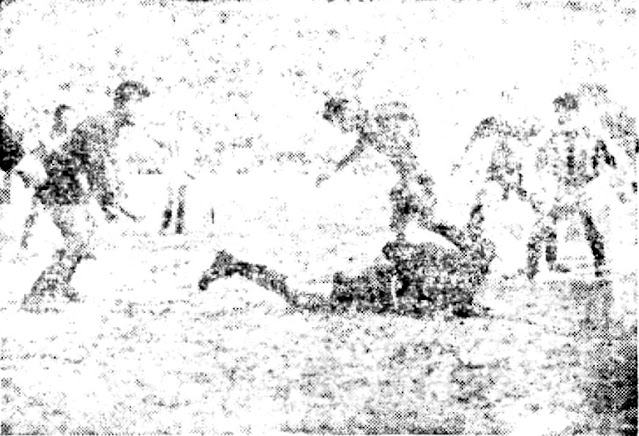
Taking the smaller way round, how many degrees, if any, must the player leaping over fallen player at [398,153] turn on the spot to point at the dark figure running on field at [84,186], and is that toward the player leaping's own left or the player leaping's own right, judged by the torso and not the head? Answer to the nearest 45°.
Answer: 0° — they already face them

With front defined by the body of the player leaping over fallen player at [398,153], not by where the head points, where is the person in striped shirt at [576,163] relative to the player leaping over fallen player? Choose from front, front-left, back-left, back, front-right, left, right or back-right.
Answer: back

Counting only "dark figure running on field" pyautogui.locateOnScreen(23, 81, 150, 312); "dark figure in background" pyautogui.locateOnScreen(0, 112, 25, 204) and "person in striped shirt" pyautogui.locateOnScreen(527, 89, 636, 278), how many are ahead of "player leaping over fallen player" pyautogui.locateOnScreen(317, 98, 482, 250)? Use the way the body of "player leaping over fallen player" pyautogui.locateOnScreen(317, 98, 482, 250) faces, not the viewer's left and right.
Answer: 2

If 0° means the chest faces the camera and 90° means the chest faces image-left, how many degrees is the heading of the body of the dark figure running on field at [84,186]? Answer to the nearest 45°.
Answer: approximately 270°

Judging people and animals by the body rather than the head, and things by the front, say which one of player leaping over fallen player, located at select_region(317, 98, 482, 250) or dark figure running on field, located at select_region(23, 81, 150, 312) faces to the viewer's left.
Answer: the player leaping over fallen player

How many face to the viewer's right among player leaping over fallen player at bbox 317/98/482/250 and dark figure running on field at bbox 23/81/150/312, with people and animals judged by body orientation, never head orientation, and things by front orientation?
1

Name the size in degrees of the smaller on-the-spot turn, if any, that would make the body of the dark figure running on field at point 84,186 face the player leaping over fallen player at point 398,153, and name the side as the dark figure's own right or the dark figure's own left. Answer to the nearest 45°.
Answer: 0° — they already face them

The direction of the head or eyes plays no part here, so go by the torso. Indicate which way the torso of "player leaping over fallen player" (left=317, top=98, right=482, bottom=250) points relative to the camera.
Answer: to the viewer's left

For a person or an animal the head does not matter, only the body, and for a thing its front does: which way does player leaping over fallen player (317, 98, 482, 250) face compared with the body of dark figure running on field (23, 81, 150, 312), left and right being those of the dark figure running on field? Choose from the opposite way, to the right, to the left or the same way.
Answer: the opposite way
